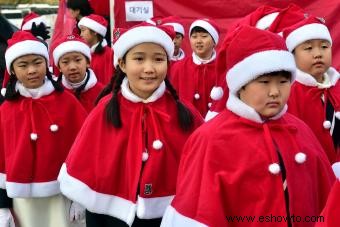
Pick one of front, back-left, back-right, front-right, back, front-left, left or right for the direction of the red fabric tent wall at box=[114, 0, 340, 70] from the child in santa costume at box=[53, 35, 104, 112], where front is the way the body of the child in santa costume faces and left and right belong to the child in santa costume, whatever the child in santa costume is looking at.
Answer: back-left

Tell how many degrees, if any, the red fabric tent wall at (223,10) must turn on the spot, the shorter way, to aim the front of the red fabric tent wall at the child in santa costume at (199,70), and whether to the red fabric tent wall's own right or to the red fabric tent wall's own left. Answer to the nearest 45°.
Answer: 0° — it already faces them

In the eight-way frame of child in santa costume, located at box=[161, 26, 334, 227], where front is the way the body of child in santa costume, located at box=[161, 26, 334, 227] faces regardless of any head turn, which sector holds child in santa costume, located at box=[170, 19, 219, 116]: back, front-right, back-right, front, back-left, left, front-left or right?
back-left

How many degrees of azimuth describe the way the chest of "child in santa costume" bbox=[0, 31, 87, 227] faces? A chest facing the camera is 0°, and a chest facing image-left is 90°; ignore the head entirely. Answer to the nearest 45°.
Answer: approximately 0°

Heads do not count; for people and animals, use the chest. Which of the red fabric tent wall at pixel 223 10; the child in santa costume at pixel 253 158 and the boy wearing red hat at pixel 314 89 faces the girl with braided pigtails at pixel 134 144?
the red fabric tent wall

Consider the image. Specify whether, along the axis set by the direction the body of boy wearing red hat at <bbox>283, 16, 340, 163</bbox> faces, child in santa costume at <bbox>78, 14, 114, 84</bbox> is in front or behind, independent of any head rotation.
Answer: behind

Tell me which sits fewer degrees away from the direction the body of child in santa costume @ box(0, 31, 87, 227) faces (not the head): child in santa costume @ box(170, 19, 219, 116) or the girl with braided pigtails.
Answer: the girl with braided pigtails

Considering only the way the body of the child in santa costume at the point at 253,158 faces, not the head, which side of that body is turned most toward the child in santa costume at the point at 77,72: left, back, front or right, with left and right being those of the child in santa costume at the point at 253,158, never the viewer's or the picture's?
back
